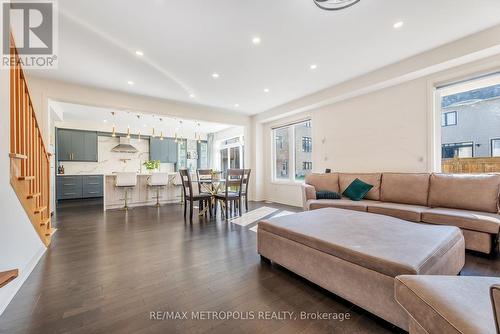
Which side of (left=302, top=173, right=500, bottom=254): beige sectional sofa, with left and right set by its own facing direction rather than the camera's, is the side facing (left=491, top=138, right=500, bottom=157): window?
back

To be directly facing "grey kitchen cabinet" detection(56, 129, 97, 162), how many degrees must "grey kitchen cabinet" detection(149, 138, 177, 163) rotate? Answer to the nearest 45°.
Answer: approximately 90° to its right

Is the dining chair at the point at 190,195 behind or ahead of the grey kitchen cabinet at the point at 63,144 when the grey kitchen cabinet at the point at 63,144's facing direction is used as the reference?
ahead

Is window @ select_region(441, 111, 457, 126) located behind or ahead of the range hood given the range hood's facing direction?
ahead

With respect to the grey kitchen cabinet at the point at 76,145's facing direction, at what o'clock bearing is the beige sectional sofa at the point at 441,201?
The beige sectional sofa is roughly at 11 o'clock from the grey kitchen cabinet.

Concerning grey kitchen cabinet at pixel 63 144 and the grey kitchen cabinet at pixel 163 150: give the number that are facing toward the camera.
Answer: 2

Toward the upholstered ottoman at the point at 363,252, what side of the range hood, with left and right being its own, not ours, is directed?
front

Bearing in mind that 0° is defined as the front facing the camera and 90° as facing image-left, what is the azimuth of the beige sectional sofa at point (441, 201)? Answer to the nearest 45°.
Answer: approximately 45°

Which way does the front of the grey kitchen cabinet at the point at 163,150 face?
toward the camera

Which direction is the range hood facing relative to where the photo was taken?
toward the camera

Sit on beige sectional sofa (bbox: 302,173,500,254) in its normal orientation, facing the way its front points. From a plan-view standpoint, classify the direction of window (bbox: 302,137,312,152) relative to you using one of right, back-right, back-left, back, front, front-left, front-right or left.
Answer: right

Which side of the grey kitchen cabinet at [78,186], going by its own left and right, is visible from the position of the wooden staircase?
front

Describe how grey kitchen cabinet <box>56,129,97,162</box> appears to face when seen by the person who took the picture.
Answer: facing the viewer

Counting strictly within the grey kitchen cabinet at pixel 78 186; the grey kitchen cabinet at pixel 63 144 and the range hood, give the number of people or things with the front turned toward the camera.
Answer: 3

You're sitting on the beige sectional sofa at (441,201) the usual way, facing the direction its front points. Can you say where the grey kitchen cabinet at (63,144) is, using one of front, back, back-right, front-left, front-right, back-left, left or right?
front-right

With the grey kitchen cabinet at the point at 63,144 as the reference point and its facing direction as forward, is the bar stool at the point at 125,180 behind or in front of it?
in front
